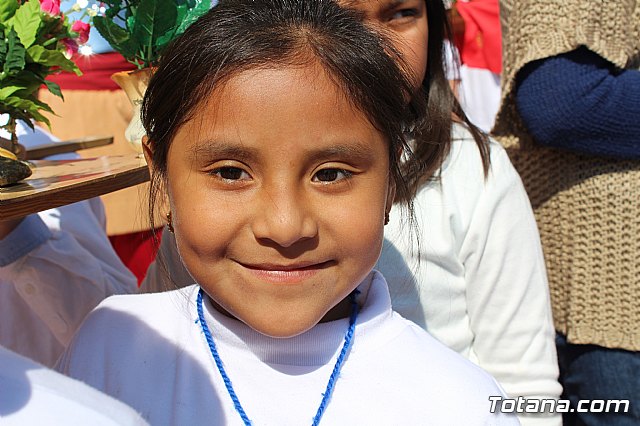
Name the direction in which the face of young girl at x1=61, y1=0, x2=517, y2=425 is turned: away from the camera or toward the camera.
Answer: toward the camera

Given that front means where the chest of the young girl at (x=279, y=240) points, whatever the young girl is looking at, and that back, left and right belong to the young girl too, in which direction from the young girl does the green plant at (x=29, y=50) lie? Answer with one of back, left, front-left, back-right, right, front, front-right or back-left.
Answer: back-right

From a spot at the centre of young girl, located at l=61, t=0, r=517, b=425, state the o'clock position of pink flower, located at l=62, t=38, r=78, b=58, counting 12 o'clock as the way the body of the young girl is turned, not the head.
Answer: The pink flower is roughly at 5 o'clock from the young girl.

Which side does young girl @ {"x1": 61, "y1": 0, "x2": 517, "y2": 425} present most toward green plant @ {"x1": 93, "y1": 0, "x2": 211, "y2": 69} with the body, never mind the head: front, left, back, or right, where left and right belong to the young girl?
back

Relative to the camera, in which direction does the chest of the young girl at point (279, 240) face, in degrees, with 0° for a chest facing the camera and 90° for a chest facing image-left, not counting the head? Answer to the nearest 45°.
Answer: approximately 0°

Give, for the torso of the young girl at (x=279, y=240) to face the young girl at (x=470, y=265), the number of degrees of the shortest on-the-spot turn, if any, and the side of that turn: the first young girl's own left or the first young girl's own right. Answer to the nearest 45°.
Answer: approximately 135° to the first young girl's own left

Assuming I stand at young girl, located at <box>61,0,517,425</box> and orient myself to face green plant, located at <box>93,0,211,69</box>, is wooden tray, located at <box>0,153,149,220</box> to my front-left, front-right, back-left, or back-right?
front-left

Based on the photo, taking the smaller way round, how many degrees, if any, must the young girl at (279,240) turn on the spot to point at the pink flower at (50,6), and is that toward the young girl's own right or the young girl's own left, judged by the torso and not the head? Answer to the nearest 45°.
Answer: approximately 135° to the young girl's own right
